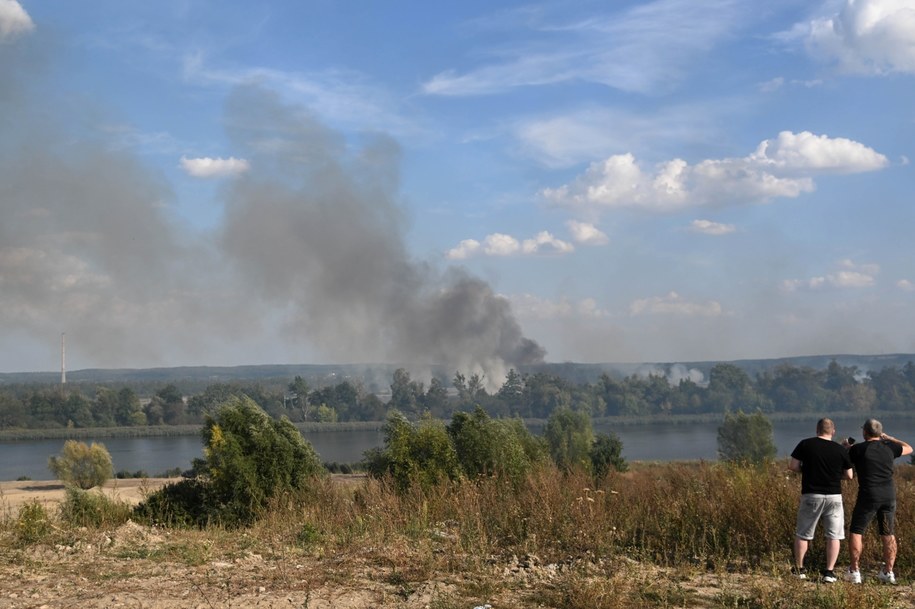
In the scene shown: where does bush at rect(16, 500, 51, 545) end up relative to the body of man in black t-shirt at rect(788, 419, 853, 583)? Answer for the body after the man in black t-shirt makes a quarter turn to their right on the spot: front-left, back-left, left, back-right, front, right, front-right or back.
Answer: back

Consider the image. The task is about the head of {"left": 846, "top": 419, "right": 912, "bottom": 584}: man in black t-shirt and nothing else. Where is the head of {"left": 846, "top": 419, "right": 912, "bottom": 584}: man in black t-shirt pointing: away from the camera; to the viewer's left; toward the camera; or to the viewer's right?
away from the camera

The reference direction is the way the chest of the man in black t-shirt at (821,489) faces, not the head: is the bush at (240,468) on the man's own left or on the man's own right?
on the man's own left

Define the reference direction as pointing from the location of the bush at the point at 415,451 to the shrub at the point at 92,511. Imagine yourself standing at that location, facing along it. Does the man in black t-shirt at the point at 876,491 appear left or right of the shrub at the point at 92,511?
left

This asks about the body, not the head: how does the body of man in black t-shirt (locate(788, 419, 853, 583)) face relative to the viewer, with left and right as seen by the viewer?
facing away from the viewer

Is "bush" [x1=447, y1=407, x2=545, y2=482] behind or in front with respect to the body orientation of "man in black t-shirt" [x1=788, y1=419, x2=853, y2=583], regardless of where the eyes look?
in front
